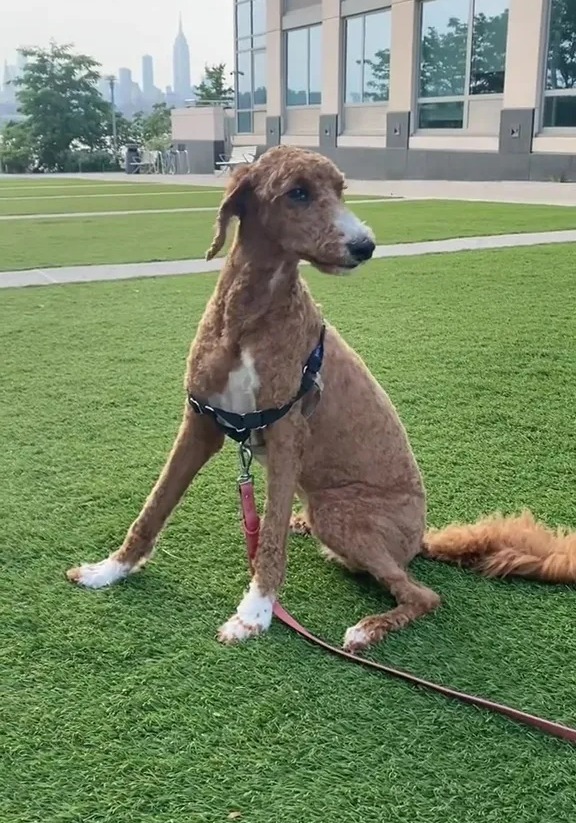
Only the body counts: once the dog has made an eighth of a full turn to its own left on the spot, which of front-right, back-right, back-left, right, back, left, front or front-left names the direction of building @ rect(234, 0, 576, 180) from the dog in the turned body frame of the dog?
back

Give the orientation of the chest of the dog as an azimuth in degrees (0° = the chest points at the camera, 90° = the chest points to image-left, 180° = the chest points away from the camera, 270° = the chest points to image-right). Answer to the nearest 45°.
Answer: approximately 45°
